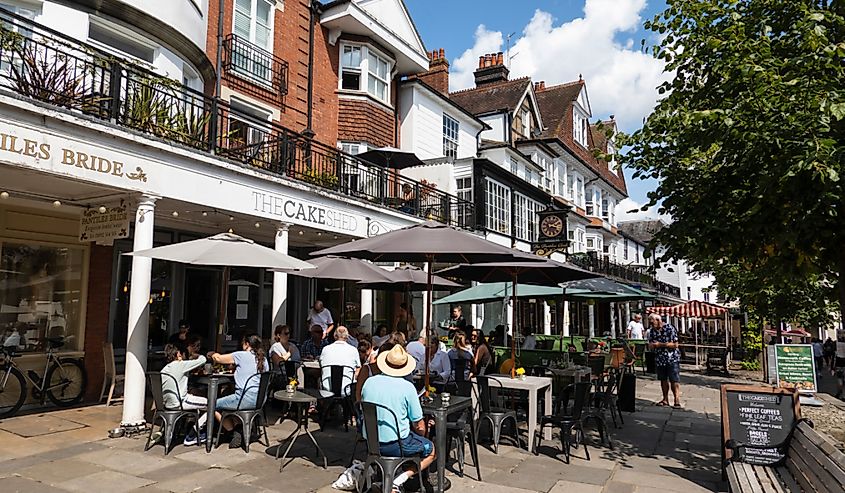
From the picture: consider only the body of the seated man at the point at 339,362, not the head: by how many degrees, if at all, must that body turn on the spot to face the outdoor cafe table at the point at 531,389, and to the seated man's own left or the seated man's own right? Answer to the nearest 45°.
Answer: approximately 90° to the seated man's own right

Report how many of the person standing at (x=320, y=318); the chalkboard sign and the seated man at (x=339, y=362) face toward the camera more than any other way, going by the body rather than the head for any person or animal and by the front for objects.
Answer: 2

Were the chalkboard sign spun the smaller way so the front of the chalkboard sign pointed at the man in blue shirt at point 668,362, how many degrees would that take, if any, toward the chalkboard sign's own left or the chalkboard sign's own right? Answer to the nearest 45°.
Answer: approximately 180°

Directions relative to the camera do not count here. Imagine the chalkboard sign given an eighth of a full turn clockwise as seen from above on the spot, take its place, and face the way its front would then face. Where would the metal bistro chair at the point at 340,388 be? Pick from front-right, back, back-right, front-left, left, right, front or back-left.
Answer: front-right

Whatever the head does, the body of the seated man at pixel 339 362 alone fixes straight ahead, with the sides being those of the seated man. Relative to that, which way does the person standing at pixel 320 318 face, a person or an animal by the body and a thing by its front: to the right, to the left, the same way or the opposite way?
the opposite way

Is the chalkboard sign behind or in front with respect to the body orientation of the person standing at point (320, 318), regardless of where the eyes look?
in front

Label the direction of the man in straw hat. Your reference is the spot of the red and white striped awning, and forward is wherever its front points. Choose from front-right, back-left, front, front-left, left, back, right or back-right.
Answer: front

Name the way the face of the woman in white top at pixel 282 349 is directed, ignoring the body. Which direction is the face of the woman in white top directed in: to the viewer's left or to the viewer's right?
to the viewer's right

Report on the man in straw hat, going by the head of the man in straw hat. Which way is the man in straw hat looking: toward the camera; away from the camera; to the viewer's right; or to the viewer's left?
away from the camera

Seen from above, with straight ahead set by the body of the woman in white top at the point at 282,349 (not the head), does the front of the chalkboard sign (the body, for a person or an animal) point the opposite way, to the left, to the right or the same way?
to the right

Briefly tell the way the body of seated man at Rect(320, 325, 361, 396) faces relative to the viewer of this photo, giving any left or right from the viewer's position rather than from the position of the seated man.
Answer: facing away from the viewer

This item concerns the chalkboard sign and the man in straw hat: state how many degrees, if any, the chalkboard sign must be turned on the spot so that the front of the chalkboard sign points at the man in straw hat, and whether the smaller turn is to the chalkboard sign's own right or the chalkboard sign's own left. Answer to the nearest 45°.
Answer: approximately 45° to the chalkboard sign's own right

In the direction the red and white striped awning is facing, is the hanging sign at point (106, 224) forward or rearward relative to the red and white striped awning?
forward

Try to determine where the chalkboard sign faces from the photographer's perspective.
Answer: facing the viewer

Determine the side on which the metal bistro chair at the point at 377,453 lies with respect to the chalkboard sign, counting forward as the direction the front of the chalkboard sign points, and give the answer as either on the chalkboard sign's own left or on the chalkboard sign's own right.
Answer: on the chalkboard sign's own right

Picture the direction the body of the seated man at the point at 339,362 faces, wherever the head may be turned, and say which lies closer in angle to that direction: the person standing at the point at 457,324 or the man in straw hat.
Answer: the person standing

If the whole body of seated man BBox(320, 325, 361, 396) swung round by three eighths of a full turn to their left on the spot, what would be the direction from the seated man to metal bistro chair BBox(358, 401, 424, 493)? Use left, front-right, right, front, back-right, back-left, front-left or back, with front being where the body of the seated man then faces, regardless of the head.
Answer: front-left

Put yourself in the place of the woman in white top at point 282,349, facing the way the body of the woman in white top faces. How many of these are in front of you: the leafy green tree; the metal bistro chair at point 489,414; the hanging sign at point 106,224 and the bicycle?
2

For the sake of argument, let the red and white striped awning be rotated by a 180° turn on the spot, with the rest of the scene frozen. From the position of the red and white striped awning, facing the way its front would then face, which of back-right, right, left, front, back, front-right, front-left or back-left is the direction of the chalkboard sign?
back
